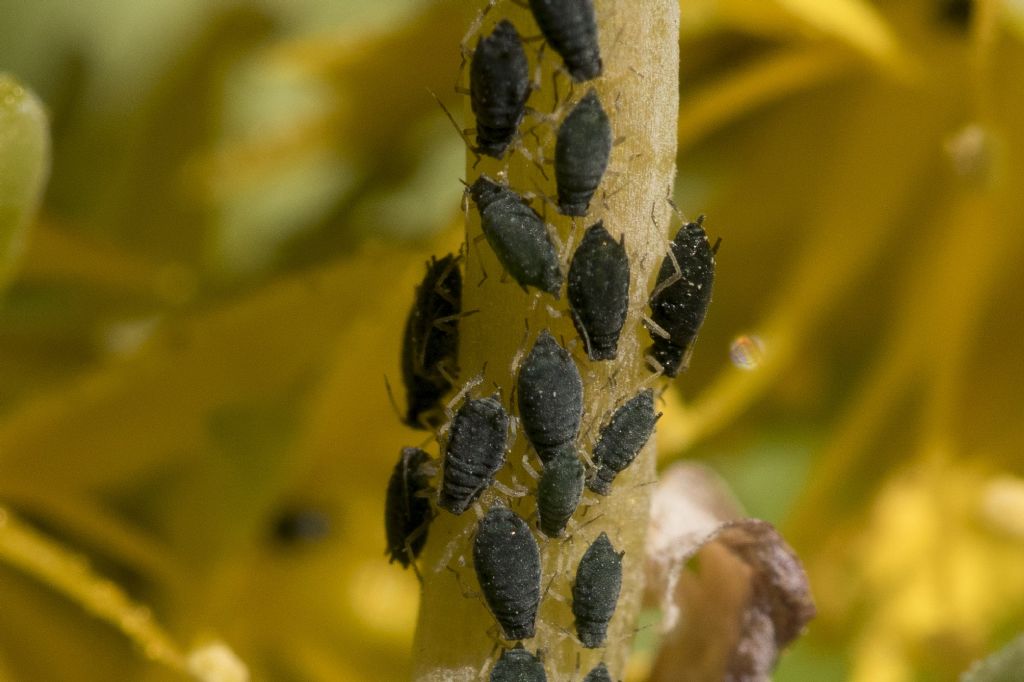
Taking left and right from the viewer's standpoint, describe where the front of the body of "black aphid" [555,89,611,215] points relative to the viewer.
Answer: facing the viewer

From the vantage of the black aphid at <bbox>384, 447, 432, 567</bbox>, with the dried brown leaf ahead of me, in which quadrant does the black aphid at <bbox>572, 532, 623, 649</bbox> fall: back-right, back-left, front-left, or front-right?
front-right
